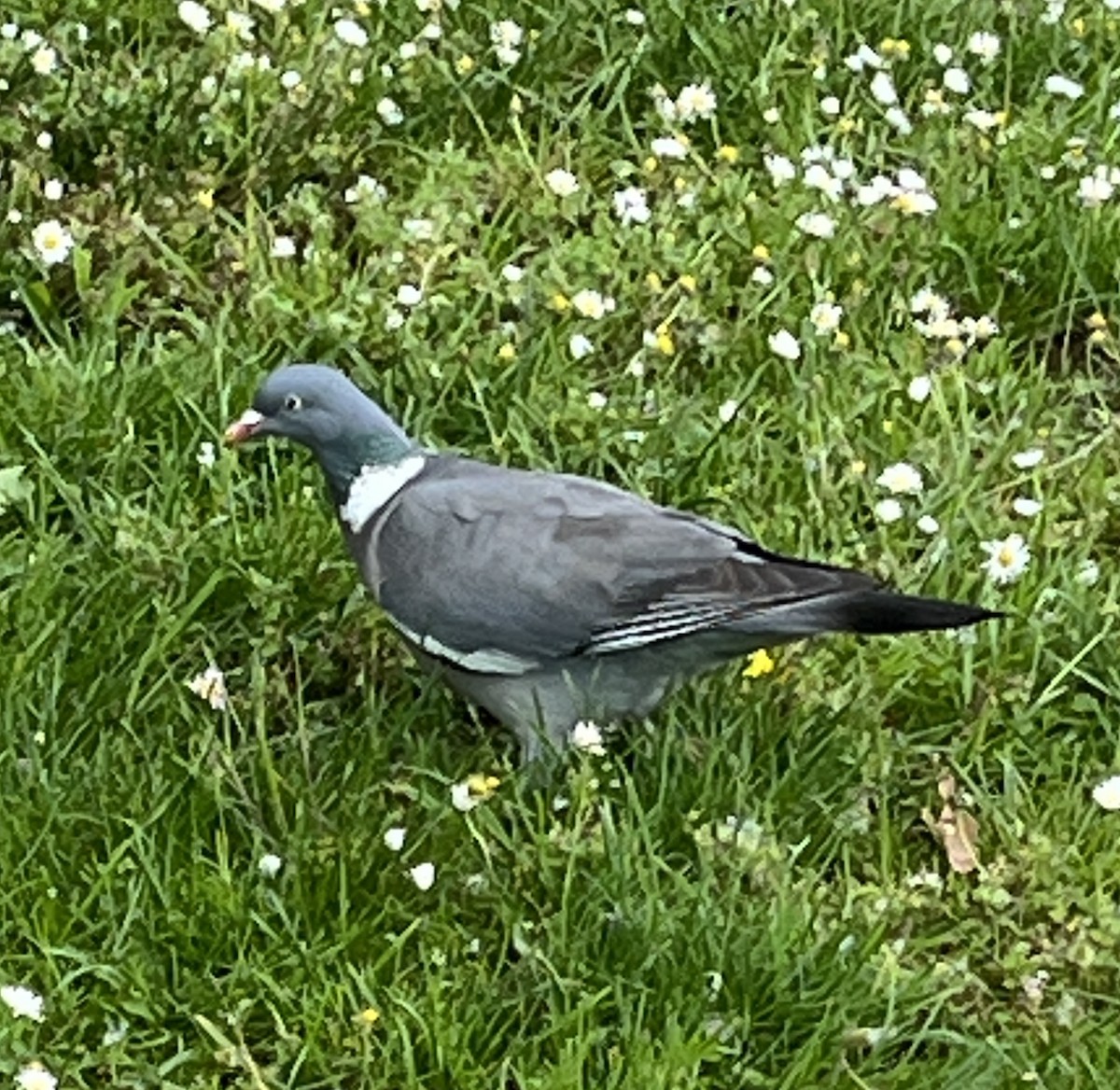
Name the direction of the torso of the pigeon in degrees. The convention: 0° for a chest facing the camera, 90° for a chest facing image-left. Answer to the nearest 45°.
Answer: approximately 90°

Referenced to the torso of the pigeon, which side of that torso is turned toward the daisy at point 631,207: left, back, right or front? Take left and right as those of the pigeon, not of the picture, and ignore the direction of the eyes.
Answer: right

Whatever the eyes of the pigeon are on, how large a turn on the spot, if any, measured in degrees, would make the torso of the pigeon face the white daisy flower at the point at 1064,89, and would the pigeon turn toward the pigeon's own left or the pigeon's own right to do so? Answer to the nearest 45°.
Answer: approximately 135° to the pigeon's own right

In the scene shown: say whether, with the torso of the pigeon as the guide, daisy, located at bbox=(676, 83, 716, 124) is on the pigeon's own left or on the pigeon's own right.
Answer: on the pigeon's own right

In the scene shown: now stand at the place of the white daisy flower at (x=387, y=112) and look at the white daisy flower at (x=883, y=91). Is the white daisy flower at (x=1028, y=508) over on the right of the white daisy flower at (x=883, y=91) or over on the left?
right

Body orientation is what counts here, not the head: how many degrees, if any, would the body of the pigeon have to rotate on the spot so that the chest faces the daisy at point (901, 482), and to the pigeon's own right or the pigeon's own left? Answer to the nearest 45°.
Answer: approximately 135° to the pigeon's own right

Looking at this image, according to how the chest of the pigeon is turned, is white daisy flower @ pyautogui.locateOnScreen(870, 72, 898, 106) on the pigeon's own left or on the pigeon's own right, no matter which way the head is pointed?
on the pigeon's own right

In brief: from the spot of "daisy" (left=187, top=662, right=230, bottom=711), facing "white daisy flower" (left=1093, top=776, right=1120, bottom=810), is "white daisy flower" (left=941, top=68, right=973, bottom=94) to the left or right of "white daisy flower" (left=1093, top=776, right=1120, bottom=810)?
left

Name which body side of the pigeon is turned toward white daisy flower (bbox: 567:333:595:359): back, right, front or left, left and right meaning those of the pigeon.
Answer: right

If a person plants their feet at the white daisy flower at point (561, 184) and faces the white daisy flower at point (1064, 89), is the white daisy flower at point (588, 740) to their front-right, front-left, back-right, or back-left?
back-right

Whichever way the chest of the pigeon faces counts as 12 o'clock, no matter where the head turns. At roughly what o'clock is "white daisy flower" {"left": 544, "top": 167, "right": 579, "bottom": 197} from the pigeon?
The white daisy flower is roughly at 3 o'clock from the pigeon.

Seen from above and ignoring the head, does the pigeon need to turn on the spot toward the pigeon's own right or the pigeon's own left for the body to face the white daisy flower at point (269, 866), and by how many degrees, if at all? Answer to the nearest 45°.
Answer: approximately 45° to the pigeon's own left
